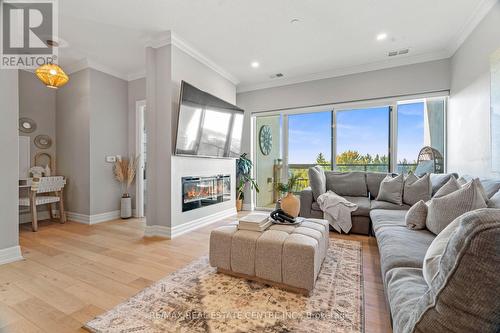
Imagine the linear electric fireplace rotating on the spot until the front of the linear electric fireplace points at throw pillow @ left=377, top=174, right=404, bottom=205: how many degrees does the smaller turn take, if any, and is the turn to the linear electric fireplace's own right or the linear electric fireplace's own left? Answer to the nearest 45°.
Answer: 0° — it already faces it

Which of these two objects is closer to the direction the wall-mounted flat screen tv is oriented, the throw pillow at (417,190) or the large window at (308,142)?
the throw pillow

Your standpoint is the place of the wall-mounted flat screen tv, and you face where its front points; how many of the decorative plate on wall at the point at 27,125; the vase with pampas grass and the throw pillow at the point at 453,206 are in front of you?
1

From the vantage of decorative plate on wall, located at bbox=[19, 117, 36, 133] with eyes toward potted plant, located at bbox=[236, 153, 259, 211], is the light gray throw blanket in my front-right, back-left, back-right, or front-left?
front-right

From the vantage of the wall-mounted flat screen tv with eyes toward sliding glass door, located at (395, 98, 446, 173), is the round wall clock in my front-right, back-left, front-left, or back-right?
front-left

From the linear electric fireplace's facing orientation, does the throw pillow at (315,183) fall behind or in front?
in front

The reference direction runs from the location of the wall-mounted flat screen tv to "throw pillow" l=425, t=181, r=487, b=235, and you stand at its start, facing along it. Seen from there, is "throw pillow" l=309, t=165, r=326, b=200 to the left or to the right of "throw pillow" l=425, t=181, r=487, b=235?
left

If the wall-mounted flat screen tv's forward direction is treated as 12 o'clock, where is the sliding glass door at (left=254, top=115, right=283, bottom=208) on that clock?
The sliding glass door is roughly at 9 o'clock from the wall-mounted flat screen tv.

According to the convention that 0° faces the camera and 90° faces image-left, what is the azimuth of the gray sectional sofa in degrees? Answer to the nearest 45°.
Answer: approximately 45°

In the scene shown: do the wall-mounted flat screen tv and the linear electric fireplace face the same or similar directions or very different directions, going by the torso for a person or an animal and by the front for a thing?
same or similar directions

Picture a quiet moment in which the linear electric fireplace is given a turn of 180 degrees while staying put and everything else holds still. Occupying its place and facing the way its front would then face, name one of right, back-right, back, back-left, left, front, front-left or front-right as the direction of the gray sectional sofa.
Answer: back-left

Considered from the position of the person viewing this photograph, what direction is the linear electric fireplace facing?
facing the viewer and to the right of the viewer

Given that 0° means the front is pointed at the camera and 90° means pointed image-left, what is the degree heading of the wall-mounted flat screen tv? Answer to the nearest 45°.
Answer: approximately 315°
